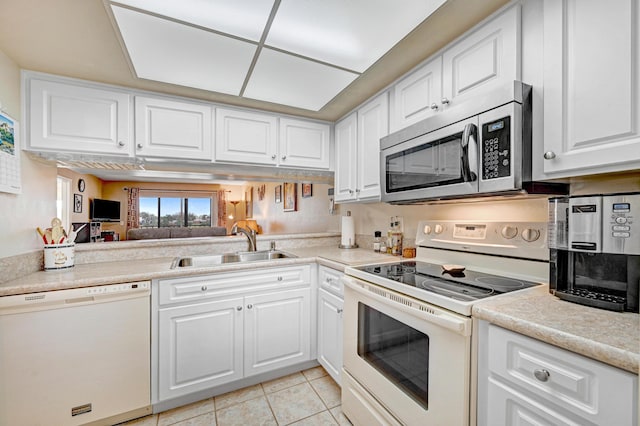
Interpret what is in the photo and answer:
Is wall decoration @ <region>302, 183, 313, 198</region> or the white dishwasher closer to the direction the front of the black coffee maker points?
the white dishwasher

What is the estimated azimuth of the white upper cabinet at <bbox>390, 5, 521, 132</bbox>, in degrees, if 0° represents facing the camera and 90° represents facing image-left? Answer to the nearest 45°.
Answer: approximately 45°

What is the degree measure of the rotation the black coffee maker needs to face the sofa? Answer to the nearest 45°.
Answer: approximately 45° to its right

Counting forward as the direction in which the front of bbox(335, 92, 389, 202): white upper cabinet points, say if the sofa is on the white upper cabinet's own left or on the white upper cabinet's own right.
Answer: on the white upper cabinet's own right

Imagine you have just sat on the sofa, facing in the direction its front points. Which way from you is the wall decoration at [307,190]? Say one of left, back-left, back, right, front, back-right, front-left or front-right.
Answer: back-right

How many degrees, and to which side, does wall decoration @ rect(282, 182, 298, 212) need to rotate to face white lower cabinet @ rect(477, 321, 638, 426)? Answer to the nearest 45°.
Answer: approximately 45° to its left

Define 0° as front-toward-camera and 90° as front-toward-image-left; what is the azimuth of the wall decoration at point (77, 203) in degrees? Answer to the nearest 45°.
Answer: approximately 315°

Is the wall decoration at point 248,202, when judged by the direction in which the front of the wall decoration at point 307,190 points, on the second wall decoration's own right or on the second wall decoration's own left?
on the second wall decoration's own right

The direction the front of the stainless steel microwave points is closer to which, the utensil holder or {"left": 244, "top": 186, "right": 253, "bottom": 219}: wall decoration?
the utensil holder

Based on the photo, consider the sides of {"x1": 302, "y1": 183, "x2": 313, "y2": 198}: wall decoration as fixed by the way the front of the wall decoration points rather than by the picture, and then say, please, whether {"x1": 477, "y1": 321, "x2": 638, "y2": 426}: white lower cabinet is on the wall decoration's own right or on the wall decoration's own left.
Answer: on the wall decoration's own left

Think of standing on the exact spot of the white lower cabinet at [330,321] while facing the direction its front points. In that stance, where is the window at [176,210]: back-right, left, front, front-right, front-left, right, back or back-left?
right

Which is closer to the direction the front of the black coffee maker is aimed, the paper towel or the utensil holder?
the utensil holder

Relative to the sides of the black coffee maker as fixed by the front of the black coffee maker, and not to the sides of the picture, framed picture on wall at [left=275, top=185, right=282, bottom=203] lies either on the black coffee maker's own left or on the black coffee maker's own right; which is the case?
on the black coffee maker's own right

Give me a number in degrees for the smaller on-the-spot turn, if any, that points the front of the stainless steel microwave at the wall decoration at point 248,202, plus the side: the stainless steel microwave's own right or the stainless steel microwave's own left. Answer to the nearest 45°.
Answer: approximately 90° to the stainless steel microwave's own right

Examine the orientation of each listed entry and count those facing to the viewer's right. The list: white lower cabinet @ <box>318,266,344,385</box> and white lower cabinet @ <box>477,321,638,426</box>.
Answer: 0

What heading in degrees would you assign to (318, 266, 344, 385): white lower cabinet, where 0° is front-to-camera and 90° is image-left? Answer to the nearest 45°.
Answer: approximately 45°

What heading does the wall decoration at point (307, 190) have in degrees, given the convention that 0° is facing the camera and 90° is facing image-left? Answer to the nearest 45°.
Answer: approximately 45°

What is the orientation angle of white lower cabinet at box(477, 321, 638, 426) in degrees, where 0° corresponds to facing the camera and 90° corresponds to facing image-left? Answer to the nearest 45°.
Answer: approximately 45°
